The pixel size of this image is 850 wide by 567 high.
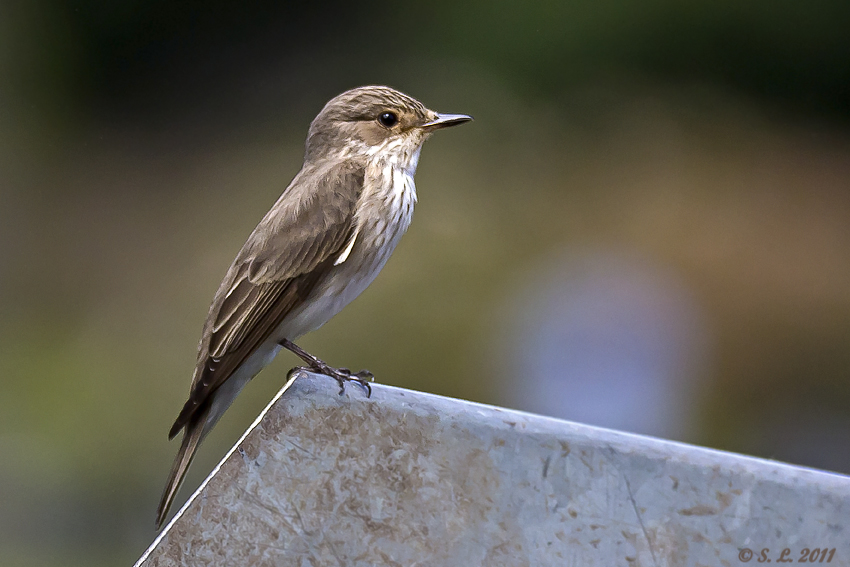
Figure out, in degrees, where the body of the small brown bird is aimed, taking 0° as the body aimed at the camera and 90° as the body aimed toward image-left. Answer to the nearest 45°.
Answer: approximately 270°
